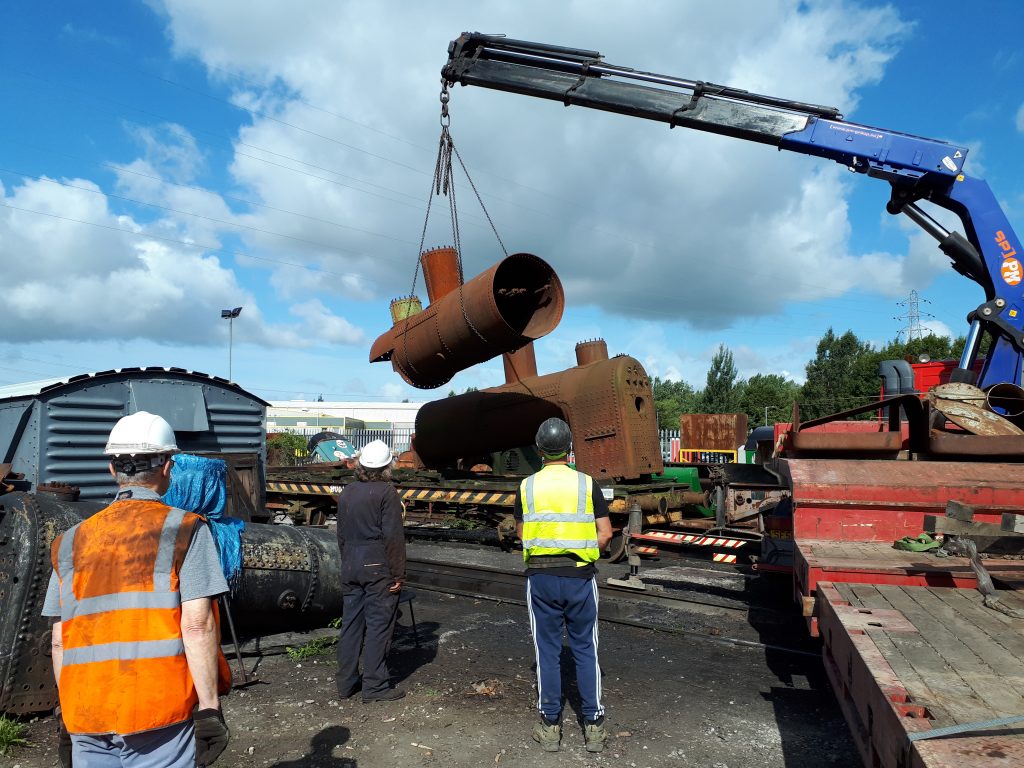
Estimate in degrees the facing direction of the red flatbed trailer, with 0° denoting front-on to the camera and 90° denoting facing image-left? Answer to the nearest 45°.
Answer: approximately 180°

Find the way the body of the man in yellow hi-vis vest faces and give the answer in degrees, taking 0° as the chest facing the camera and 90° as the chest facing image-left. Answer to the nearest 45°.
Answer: approximately 180°

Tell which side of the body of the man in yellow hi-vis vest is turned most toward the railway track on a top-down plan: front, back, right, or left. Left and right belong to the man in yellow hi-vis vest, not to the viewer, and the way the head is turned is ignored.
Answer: front

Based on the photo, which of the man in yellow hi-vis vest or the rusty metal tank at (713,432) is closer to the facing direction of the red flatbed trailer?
the rusty metal tank

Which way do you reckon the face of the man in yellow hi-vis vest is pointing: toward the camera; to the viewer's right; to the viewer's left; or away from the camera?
away from the camera

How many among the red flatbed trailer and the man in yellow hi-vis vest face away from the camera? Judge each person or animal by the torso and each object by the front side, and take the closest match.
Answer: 2

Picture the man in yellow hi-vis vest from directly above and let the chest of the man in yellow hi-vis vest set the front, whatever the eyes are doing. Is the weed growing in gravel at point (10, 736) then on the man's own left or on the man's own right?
on the man's own left

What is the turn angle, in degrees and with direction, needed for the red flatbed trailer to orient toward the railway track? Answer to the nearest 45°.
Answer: approximately 45° to its left

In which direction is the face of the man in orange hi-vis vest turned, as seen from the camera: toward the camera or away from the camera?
away from the camera

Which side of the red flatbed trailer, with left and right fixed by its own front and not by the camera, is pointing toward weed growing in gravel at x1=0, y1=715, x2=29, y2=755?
left

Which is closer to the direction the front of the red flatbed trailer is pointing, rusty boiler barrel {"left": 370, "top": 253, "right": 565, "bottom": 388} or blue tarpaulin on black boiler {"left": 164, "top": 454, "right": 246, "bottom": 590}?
the rusty boiler barrel
